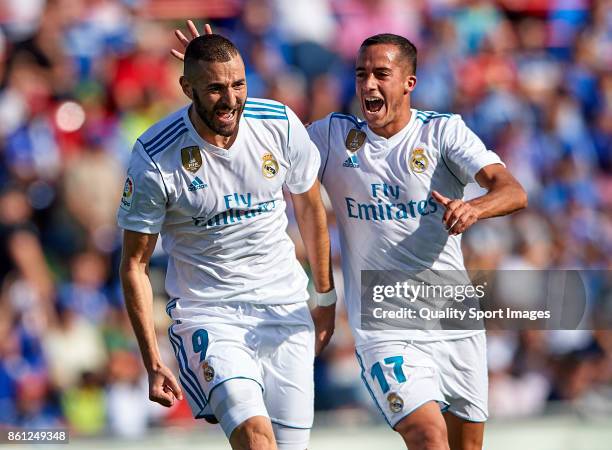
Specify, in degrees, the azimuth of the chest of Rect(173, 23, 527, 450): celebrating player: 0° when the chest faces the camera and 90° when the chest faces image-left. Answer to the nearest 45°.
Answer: approximately 0°

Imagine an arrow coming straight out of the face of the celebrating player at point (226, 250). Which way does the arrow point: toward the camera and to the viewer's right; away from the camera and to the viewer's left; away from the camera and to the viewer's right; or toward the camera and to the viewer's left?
toward the camera and to the viewer's right

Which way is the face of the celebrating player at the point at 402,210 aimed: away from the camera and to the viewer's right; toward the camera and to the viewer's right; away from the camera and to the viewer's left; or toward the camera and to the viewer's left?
toward the camera and to the viewer's left

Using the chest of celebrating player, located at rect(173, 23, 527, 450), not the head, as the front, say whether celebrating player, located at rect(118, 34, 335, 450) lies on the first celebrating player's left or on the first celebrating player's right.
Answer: on the first celebrating player's right
